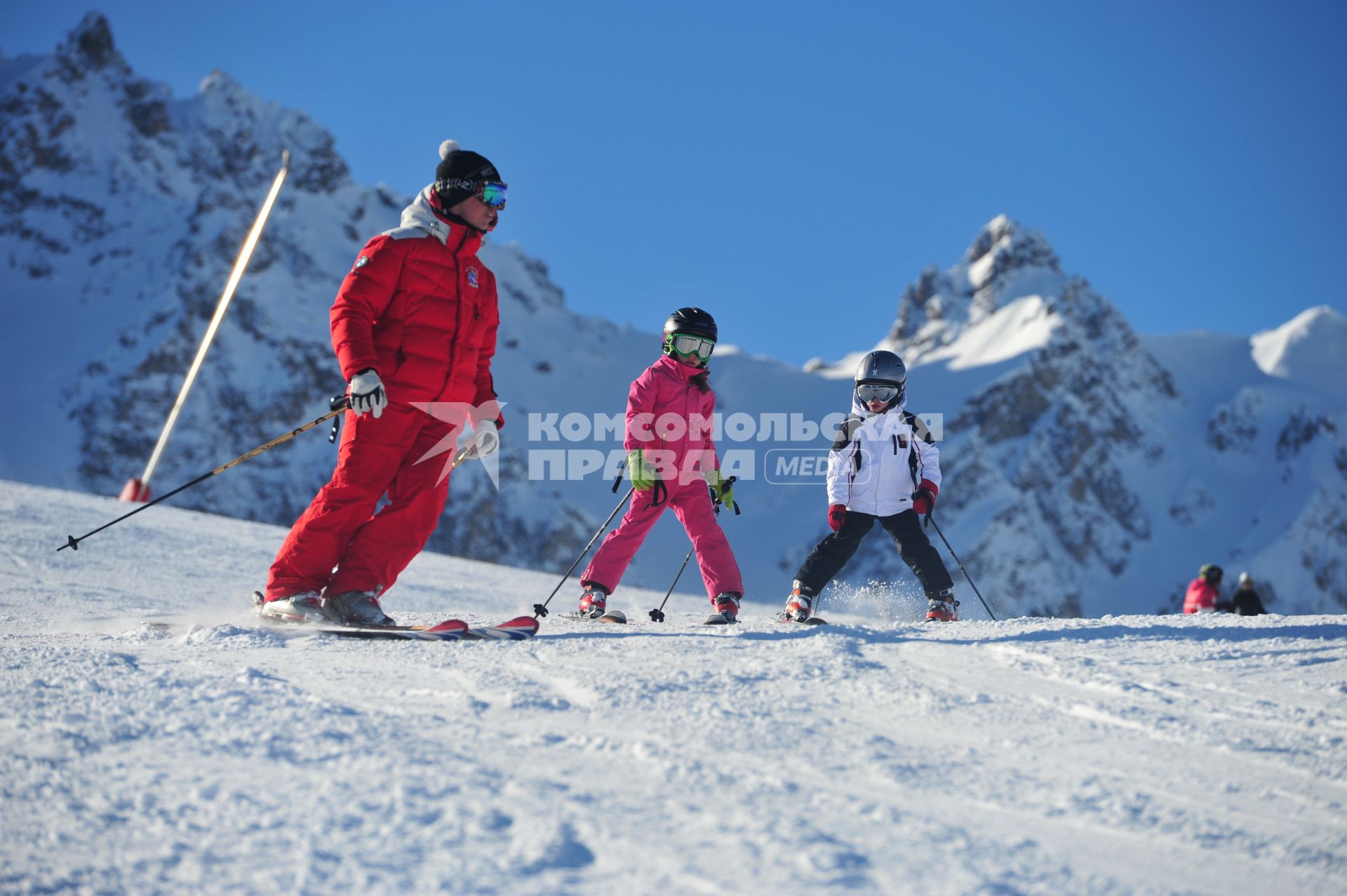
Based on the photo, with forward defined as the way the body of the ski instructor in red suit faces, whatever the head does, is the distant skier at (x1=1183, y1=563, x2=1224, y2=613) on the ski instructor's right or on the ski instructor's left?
on the ski instructor's left

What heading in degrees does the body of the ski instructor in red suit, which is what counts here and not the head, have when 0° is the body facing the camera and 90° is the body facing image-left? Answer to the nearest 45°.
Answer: approximately 315°

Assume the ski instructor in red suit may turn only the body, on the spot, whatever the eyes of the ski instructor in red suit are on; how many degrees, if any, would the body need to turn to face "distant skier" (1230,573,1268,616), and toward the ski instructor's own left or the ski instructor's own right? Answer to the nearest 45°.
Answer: approximately 90° to the ski instructor's own left

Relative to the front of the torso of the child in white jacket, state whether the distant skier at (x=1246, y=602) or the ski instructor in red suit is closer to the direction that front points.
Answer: the ski instructor in red suit

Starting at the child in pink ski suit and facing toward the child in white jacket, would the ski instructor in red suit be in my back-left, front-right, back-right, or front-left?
back-right

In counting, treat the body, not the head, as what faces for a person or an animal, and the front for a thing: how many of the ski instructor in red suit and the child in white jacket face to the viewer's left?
0

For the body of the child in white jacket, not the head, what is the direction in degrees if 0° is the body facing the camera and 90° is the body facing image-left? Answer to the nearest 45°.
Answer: approximately 0°

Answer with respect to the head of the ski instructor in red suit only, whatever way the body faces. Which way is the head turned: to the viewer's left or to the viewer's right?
to the viewer's right

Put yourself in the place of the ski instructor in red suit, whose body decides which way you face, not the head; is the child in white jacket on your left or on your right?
on your left

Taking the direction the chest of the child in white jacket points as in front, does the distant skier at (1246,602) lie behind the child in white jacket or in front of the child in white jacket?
behind
